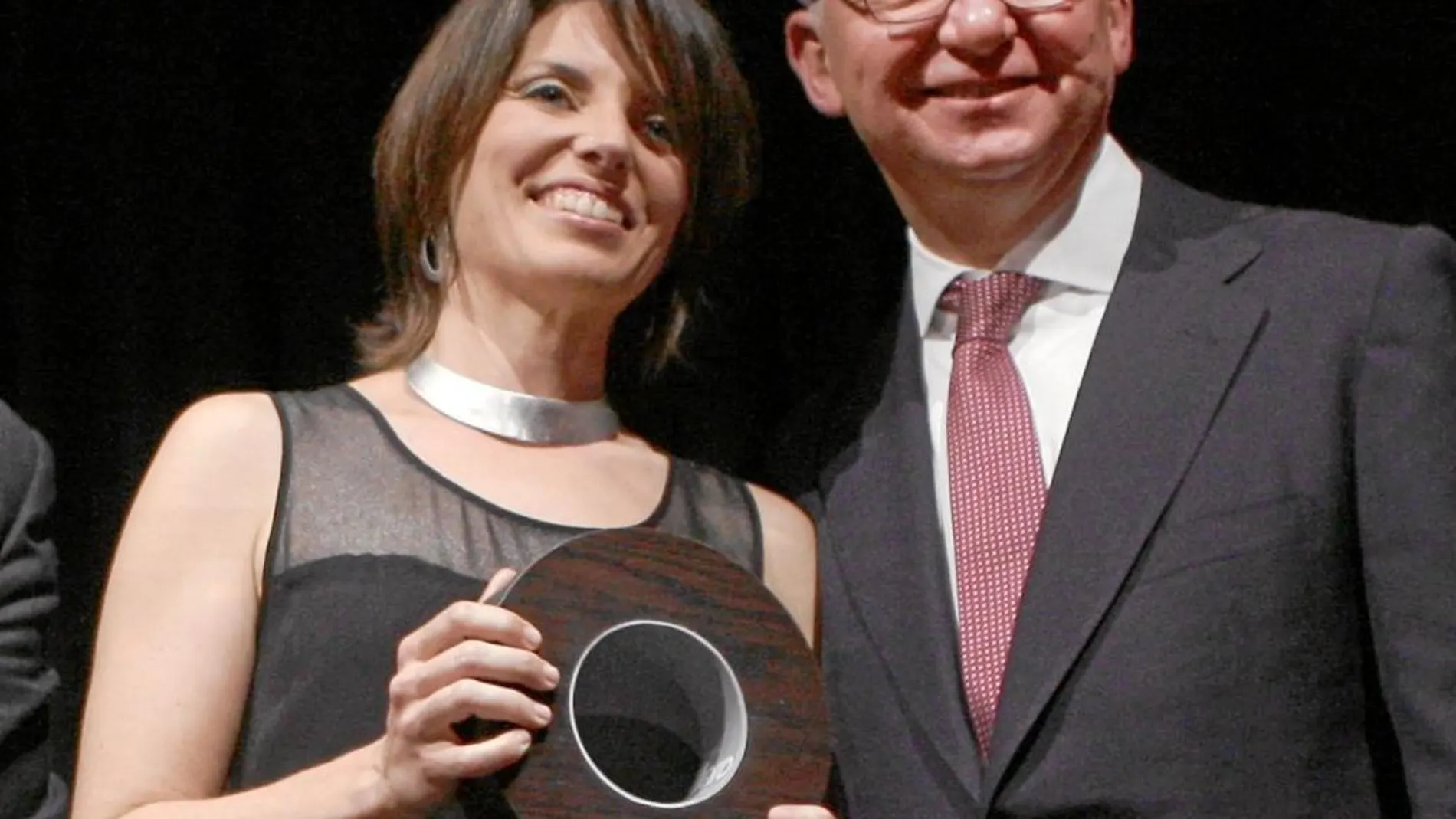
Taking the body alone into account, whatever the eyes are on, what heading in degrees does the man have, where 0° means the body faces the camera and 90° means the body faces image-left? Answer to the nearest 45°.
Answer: approximately 45°

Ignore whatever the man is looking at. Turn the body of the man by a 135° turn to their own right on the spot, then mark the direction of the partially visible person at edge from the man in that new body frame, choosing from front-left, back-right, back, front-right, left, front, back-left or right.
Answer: left

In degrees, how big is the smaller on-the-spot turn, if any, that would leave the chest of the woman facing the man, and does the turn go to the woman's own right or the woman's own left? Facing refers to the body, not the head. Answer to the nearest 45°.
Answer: approximately 45° to the woman's own left

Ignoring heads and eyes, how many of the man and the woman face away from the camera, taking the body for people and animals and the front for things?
0

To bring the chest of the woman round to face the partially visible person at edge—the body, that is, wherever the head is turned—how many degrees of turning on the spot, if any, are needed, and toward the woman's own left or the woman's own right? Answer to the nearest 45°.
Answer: approximately 135° to the woman's own right
